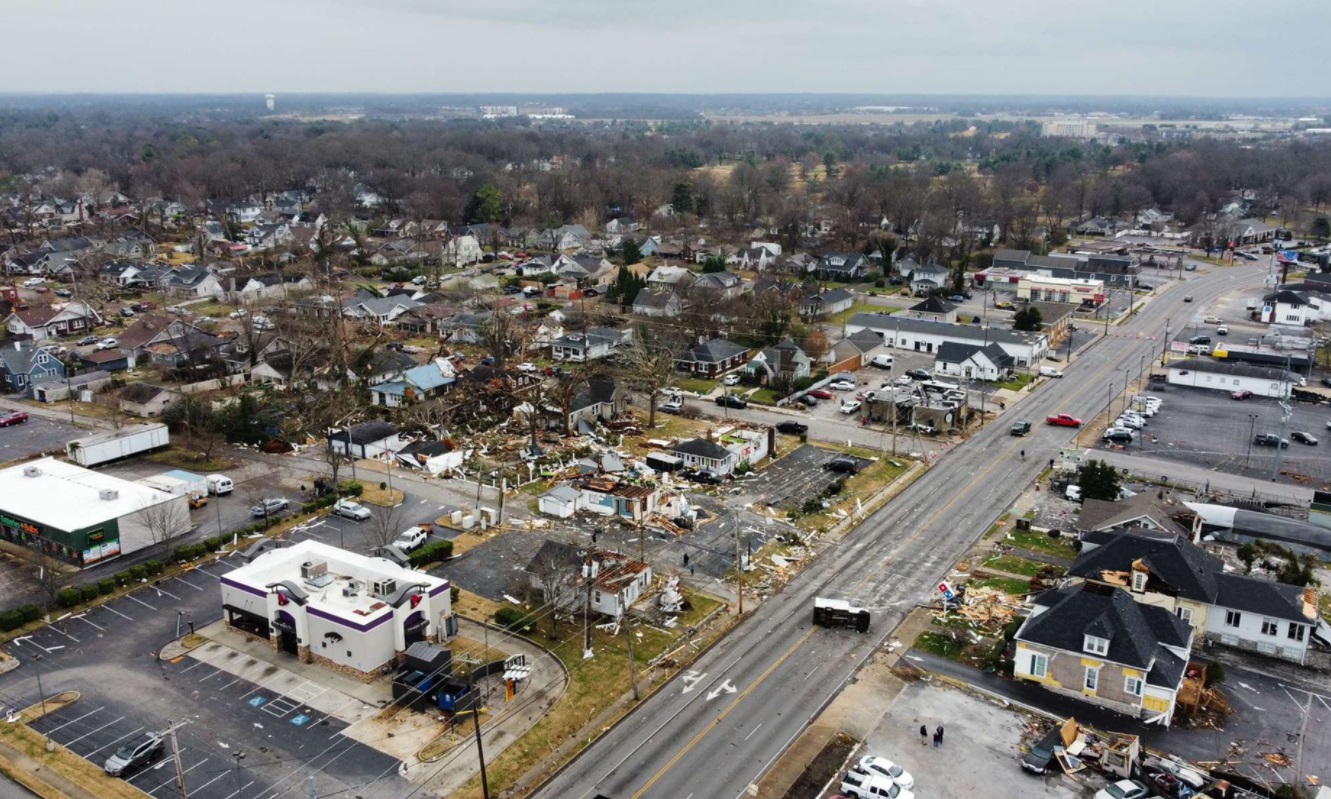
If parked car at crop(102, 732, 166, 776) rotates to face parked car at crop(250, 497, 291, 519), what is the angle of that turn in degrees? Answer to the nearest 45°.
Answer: approximately 135° to its right

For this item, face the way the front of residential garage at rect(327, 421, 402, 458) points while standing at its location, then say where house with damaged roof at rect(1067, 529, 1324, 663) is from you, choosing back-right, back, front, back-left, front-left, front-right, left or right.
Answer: left

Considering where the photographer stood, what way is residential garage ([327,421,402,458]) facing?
facing the viewer and to the left of the viewer

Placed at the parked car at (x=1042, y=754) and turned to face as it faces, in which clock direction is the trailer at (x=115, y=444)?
The trailer is roughly at 2 o'clock from the parked car.

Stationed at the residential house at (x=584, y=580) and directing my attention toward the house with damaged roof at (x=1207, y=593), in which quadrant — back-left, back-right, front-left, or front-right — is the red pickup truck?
front-left

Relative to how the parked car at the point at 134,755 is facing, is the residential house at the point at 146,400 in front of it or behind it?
behind

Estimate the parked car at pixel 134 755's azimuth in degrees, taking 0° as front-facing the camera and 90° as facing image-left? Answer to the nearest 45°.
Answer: approximately 45°

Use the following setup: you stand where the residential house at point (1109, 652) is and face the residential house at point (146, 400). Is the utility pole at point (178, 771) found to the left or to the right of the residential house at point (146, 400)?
left

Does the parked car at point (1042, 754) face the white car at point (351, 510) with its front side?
no

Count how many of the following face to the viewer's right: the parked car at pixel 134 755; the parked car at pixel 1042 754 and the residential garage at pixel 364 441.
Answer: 0
